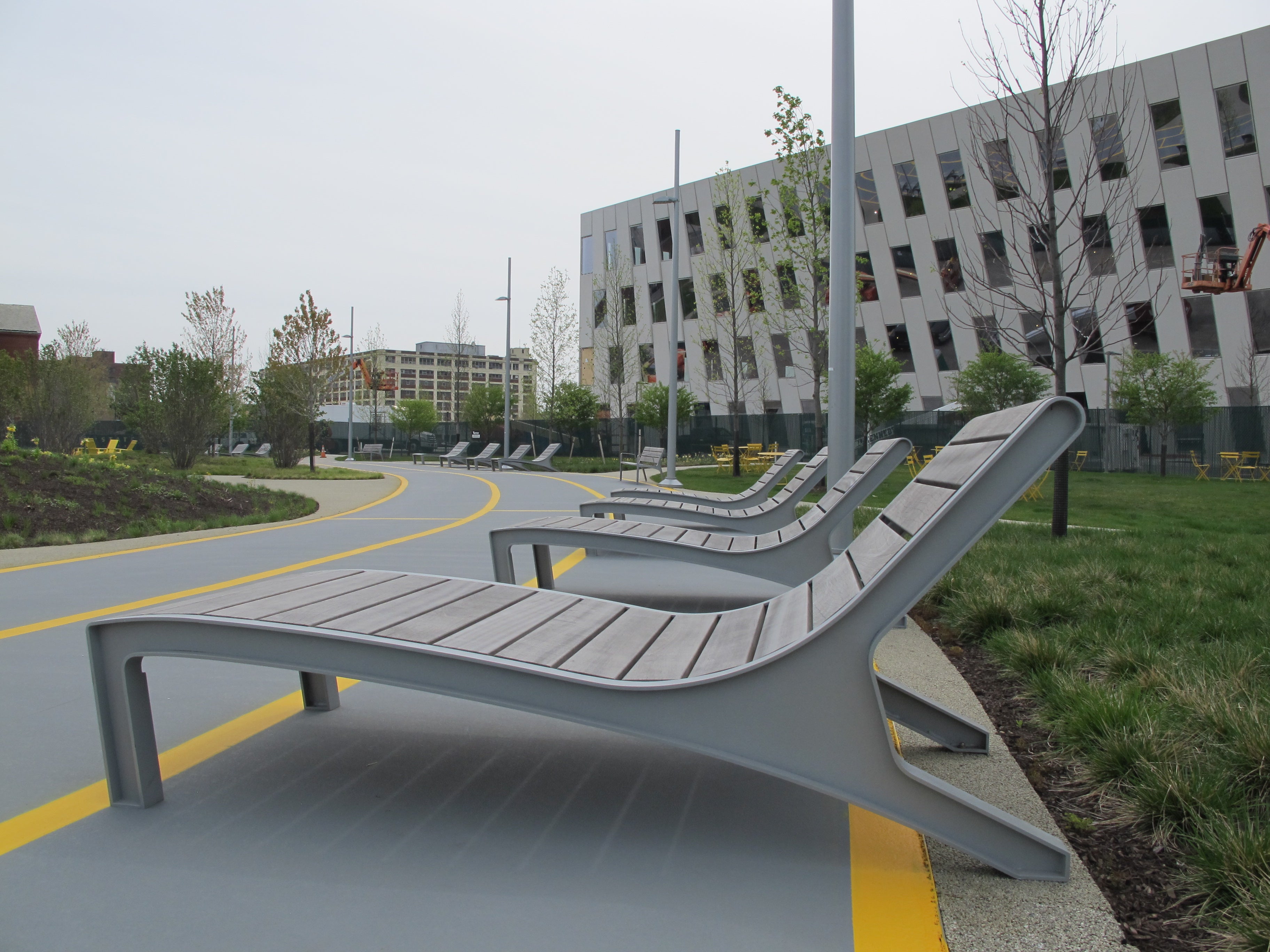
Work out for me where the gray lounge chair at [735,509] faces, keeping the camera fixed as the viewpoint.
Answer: facing to the left of the viewer

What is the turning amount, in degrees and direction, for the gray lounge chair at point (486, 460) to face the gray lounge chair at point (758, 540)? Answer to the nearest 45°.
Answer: approximately 45° to its left

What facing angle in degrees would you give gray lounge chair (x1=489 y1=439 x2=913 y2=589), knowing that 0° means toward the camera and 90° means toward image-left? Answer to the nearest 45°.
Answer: approximately 90°

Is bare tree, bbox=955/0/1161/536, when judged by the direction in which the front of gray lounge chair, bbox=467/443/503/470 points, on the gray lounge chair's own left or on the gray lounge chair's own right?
on the gray lounge chair's own left

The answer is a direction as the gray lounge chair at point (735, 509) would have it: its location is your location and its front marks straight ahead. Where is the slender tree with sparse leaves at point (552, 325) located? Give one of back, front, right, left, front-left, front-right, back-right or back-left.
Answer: right

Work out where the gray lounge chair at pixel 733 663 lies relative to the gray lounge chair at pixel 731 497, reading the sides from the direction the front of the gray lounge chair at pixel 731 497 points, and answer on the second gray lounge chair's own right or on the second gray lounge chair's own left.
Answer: on the second gray lounge chair's own left

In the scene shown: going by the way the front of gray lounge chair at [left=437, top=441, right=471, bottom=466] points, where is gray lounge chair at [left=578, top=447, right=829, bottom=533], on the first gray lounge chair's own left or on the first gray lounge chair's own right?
on the first gray lounge chair's own left

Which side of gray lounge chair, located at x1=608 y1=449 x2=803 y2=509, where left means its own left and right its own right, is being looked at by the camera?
left

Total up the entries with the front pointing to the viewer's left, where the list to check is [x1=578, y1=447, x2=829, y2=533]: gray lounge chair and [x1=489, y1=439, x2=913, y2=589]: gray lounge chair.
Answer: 2

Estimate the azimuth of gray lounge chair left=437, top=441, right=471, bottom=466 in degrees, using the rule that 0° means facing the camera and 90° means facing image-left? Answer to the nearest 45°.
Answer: approximately 45°

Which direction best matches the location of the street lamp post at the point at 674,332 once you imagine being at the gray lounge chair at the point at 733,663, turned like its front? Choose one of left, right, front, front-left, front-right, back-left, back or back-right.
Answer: right

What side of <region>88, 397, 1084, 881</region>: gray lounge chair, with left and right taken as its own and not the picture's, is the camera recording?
left

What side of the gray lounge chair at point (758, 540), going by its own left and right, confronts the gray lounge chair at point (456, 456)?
right
